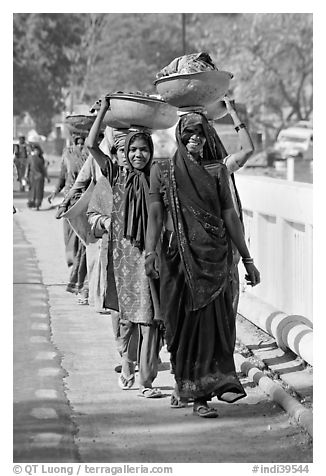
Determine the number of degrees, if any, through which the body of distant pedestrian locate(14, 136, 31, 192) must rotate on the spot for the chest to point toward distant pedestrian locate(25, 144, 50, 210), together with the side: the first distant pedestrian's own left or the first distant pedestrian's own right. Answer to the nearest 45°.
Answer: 0° — they already face them

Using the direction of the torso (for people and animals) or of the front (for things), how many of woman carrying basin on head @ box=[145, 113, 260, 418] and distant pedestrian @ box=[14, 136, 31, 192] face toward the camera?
2

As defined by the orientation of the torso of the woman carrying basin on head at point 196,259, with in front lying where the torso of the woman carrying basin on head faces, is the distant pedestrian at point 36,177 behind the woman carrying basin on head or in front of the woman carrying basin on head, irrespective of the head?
behind

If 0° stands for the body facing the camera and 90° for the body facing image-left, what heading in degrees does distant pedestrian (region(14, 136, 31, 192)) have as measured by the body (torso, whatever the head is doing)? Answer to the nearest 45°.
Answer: approximately 0°

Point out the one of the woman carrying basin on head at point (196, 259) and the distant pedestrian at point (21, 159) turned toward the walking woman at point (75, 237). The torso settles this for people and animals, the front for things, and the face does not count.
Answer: the distant pedestrian

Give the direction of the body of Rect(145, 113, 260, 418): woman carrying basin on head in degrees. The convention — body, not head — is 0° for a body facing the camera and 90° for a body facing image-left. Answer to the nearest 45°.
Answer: approximately 0°

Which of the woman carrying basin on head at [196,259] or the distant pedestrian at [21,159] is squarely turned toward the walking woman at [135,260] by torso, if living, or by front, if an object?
the distant pedestrian

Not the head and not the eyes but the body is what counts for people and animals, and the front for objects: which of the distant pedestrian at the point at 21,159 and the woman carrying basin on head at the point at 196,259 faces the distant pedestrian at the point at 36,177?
the distant pedestrian at the point at 21,159
